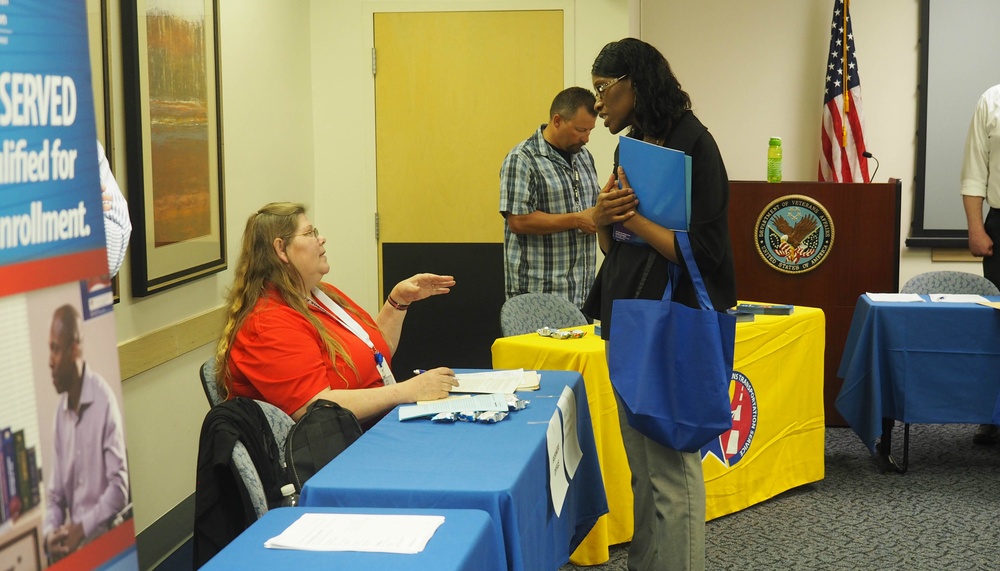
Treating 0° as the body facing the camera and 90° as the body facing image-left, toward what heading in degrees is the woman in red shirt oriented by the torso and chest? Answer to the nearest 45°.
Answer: approximately 270°

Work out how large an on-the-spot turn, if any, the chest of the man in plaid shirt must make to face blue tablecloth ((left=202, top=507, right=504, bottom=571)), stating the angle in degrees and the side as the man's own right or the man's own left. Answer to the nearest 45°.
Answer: approximately 45° to the man's own right

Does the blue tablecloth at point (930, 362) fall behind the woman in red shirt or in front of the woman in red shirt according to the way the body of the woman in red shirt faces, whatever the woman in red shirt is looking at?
in front

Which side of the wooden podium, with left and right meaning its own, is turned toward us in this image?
front

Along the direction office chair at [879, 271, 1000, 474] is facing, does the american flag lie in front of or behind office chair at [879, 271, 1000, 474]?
behind

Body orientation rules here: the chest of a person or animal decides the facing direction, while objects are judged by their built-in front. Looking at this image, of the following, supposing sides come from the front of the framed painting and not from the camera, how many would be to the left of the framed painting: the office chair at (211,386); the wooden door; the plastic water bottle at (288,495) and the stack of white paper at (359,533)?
1

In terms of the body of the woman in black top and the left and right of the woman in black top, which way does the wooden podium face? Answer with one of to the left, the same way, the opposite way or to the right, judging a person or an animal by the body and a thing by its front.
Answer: to the left

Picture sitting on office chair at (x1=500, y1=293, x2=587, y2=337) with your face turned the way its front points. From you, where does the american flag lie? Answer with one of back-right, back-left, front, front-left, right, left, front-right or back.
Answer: back-left

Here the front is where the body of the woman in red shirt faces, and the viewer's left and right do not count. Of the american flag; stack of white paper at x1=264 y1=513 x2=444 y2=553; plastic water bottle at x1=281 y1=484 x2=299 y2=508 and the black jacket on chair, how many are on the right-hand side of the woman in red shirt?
3

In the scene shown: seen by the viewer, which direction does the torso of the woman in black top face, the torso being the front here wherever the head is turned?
to the viewer's left

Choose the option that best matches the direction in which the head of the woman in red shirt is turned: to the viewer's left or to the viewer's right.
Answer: to the viewer's right

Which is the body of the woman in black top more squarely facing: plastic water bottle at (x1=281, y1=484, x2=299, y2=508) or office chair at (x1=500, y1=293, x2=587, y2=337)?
the plastic water bottle

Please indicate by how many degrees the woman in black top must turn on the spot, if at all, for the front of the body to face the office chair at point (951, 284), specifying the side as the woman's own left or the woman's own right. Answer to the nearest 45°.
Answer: approximately 135° to the woman's own right
